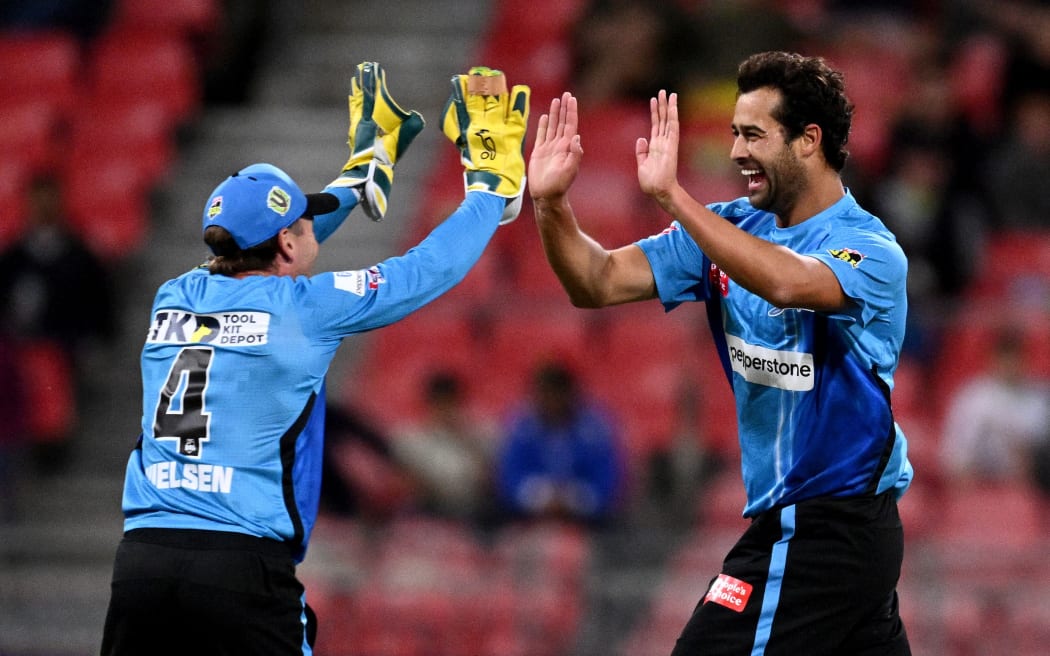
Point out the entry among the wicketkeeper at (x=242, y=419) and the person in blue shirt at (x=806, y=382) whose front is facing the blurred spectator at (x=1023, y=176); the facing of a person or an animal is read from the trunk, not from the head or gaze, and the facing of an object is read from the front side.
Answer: the wicketkeeper

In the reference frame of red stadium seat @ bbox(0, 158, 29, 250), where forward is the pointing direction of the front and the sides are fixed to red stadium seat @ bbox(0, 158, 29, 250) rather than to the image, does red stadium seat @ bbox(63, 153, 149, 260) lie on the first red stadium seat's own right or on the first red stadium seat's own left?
on the first red stadium seat's own left

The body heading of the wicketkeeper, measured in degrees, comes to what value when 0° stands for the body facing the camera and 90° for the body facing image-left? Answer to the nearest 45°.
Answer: approximately 225°

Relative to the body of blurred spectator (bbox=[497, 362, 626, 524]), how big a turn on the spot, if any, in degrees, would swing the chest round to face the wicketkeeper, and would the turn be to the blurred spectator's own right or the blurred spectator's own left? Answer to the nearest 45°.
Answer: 0° — they already face them

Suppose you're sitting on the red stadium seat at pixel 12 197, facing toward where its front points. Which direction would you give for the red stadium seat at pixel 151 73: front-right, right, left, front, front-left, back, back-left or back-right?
back-left

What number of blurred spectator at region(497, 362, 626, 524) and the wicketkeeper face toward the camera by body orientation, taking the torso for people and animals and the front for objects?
1

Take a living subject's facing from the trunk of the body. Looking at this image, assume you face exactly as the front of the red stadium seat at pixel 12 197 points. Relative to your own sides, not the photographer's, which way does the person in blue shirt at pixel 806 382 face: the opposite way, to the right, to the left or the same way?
to the right

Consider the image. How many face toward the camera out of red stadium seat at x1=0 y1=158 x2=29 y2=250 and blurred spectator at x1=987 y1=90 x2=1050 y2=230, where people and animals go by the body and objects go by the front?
2

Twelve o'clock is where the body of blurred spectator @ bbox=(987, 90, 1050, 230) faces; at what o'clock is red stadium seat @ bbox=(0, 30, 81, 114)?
The red stadium seat is roughly at 3 o'clock from the blurred spectator.

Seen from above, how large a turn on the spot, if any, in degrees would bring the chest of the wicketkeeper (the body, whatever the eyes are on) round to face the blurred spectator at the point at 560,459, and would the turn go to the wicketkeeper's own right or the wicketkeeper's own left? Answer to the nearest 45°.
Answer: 0° — they already face them

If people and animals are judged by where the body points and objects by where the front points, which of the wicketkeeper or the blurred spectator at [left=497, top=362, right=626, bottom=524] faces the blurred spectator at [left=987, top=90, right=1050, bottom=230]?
the wicketkeeper
